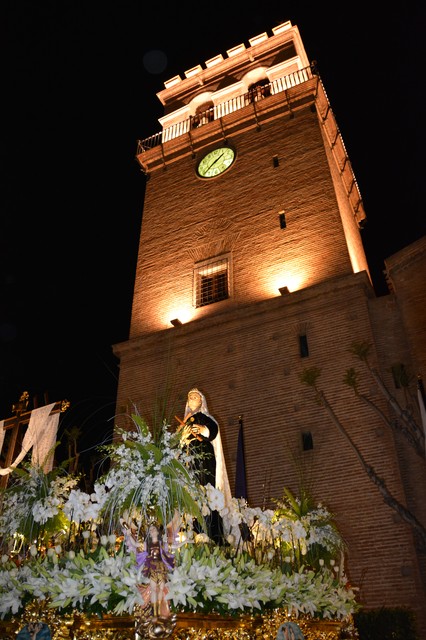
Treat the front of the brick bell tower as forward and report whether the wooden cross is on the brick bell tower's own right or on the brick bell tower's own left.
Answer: on the brick bell tower's own right

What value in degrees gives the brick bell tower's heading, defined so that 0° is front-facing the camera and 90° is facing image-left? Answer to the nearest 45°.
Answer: approximately 0°
